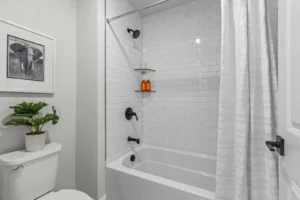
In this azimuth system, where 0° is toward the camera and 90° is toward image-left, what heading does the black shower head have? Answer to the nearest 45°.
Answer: approximately 315°

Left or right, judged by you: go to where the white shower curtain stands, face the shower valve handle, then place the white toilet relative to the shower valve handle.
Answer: left

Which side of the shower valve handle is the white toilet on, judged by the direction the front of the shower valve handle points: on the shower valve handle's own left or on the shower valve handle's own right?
on the shower valve handle's own right

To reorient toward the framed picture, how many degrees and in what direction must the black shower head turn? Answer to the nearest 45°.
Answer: approximately 90° to its right

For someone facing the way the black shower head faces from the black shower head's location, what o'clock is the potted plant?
The potted plant is roughly at 3 o'clock from the black shower head.

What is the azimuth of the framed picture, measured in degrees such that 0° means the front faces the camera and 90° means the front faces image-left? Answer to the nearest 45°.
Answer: approximately 315°

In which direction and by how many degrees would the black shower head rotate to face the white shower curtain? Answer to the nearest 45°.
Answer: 0° — it already faces it
